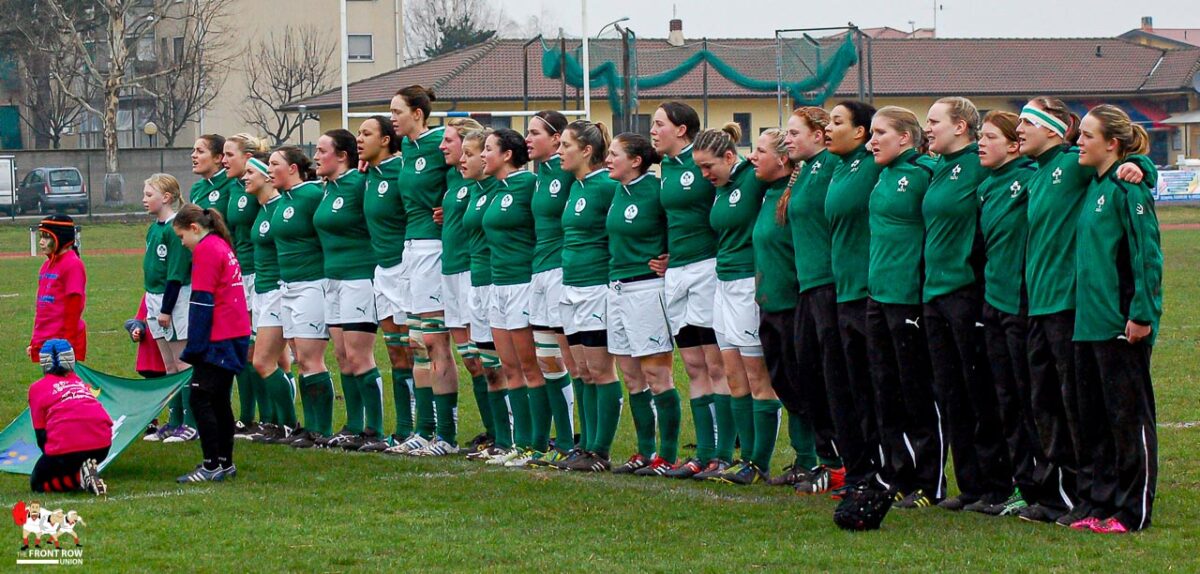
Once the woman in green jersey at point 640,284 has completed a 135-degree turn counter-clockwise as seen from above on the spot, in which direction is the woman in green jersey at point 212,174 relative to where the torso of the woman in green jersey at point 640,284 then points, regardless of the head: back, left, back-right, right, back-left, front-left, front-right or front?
back-left

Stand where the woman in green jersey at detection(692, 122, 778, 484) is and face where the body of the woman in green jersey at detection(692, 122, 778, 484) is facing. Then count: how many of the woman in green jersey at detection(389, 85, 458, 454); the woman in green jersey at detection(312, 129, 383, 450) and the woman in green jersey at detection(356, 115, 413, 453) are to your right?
3

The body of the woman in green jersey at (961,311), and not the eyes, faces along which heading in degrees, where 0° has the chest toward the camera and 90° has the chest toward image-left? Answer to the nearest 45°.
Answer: approximately 45°

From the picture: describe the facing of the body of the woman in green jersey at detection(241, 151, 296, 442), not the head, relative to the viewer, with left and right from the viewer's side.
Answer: facing the viewer and to the left of the viewer

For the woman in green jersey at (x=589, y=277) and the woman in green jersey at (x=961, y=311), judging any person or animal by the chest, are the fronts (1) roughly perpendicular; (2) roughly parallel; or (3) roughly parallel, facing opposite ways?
roughly parallel

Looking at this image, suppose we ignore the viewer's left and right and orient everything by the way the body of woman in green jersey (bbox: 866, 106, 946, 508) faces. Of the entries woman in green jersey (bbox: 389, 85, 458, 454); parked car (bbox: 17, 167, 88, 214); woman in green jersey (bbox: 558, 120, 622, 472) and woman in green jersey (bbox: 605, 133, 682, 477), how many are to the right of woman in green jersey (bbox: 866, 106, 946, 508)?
4

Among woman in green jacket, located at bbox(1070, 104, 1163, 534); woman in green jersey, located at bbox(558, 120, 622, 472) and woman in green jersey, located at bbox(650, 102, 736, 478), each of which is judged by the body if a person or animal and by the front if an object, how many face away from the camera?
0

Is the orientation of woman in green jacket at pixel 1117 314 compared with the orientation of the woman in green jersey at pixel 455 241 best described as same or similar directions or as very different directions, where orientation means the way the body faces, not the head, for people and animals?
same or similar directions

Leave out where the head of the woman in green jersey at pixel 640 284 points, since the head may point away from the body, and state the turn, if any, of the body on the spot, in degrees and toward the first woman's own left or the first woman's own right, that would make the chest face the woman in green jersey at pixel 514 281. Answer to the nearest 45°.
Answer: approximately 90° to the first woman's own right

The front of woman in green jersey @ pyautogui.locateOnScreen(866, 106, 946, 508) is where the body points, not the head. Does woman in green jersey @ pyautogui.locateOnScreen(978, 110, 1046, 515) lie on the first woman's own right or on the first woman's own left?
on the first woman's own left

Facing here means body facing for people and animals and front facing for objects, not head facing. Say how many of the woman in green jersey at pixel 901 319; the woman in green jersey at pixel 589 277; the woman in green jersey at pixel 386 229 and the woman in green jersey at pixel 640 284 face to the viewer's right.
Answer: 0

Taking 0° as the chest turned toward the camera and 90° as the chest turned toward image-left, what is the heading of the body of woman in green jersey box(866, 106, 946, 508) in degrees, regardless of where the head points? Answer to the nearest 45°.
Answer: approximately 45°

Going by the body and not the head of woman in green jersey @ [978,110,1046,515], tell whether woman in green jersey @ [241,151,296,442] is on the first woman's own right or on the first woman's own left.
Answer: on the first woman's own right

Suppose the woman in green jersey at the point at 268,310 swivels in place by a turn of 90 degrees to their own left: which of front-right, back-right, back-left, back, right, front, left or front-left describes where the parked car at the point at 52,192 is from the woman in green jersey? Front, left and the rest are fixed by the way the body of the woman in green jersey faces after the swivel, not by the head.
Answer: back-left

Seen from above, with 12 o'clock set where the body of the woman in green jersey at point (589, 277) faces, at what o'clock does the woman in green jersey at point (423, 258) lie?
the woman in green jersey at point (423, 258) is roughly at 3 o'clock from the woman in green jersey at point (589, 277).

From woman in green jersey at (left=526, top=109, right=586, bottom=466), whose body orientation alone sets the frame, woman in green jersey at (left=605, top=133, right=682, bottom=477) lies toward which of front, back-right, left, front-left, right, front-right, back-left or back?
left

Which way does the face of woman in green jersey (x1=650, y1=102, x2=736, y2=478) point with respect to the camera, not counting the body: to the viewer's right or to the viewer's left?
to the viewer's left

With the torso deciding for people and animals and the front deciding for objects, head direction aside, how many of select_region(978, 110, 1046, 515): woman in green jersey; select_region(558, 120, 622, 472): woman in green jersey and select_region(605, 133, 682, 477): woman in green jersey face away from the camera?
0

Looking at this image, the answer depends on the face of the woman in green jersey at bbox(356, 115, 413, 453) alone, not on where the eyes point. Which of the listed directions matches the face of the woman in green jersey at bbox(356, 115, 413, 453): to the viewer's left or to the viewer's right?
to the viewer's left
